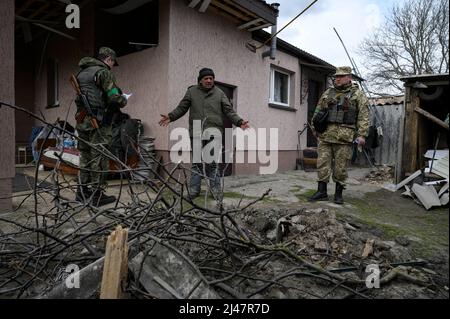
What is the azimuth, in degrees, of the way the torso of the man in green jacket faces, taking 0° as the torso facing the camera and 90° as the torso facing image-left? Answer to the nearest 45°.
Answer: approximately 0°

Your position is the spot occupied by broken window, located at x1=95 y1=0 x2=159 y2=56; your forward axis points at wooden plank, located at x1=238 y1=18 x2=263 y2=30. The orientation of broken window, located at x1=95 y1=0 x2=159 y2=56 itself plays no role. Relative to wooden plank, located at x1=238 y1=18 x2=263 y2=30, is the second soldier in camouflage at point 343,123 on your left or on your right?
right

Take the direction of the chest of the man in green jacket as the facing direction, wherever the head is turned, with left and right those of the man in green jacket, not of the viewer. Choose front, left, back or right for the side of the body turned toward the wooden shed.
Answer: left

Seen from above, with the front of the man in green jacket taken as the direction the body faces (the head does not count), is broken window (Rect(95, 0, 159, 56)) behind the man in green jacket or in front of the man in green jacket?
behind

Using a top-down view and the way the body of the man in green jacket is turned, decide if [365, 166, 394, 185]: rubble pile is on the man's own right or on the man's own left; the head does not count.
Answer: on the man's own left

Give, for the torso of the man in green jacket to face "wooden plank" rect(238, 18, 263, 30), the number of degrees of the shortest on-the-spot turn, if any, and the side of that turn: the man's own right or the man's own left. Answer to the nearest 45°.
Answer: approximately 180°

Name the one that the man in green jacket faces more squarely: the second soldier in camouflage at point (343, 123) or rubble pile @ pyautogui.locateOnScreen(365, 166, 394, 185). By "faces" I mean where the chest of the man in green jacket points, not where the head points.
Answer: the second soldier in camouflage

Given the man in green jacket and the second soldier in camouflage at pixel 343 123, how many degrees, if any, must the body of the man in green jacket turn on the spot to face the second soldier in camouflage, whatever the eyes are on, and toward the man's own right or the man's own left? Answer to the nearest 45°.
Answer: approximately 90° to the man's own left

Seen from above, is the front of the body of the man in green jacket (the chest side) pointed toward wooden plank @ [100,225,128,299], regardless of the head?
yes

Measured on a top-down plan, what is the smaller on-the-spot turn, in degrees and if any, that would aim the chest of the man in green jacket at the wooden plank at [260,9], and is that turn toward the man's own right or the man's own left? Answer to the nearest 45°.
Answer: approximately 135° to the man's own left
